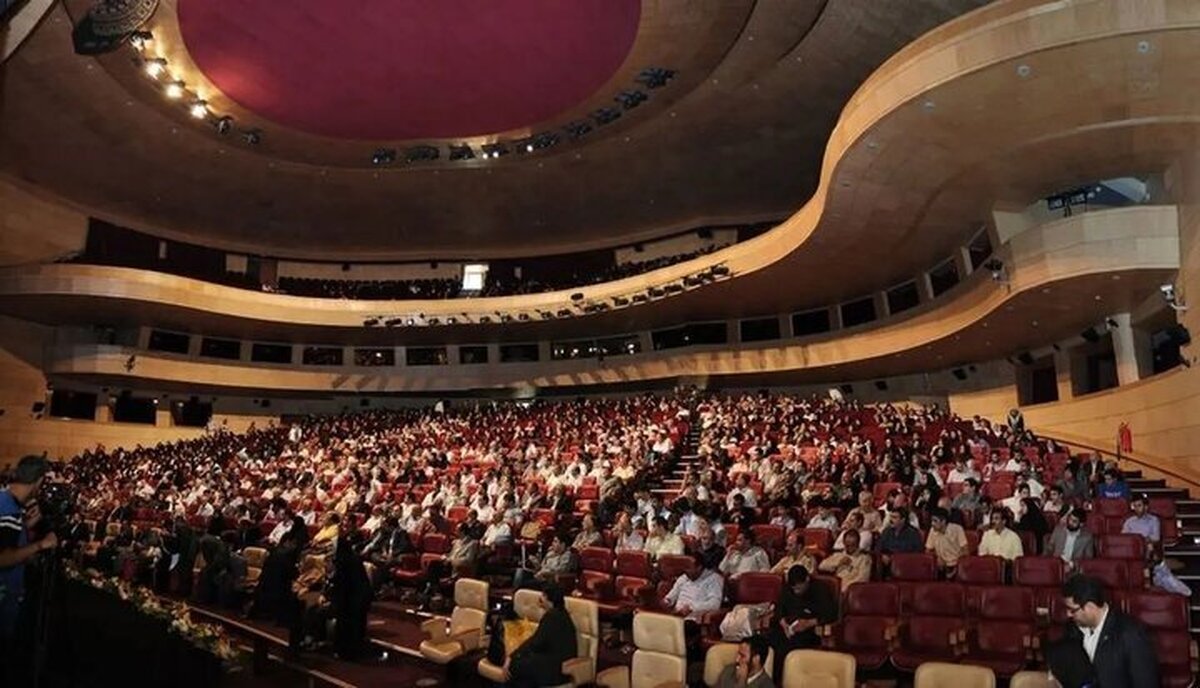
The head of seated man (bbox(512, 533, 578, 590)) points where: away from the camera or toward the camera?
toward the camera

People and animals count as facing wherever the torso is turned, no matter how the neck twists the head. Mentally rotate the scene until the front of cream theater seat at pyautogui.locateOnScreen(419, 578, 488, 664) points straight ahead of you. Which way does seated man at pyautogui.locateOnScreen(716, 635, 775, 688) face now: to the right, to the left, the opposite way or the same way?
the same way

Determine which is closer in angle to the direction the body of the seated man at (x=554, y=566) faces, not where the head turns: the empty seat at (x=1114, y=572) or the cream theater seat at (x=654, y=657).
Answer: the cream theater seat

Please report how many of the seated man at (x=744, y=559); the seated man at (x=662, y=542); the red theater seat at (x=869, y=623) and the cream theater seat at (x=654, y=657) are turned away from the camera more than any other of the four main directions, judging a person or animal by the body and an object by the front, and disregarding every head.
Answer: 0

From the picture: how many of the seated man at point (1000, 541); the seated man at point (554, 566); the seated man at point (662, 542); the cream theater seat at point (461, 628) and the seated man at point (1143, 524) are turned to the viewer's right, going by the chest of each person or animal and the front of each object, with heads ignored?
0

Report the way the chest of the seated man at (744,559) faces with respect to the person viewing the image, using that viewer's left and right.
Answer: facing the viewer and to the left of the viewer

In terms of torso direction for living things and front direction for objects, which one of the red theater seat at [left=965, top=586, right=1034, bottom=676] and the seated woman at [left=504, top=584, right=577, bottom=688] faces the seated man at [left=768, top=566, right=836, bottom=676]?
the red theater seat

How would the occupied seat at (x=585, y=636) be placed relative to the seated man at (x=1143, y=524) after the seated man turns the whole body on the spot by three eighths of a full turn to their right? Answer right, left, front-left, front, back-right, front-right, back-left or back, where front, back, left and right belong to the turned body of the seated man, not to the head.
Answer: back-left

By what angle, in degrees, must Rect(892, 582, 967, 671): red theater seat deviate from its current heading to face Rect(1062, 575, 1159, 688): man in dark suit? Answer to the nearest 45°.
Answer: approximately 45° to its left

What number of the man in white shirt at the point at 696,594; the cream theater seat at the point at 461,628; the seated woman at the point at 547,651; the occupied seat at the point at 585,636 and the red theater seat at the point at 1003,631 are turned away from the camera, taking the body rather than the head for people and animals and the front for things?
0

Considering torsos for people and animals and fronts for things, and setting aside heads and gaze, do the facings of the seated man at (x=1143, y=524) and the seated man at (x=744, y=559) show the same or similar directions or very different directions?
same or similar directions

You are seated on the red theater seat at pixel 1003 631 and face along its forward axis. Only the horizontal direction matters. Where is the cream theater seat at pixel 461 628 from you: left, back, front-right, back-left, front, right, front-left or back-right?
front-right

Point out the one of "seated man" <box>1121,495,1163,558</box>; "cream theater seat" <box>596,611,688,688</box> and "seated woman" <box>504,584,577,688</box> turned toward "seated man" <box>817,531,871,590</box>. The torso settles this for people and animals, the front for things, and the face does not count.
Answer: "seated man" <box>1121,495,1163,558</box>

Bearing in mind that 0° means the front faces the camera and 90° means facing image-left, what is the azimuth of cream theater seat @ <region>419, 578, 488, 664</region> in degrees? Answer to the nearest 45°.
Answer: approximately 45°

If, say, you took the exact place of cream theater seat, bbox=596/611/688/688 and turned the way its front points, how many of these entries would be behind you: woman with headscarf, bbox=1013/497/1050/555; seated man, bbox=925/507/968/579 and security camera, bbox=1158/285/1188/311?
3

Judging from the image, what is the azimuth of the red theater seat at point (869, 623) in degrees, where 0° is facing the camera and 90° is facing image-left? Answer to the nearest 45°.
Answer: approximately 45°

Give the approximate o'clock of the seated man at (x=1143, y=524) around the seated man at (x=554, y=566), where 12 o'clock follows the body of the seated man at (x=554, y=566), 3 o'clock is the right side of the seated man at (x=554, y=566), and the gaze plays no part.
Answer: the seated man at (x=1143, y=524) is roughly at 8 o'clock from the seated man at (x=554, y=566).

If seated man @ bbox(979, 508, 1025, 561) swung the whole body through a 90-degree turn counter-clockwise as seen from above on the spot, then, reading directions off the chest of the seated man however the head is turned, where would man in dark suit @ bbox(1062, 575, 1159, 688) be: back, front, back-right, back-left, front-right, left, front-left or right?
front-right

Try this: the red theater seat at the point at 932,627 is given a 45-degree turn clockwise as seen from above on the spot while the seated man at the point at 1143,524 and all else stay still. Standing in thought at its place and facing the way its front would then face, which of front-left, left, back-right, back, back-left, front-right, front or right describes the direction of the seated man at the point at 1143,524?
back-right

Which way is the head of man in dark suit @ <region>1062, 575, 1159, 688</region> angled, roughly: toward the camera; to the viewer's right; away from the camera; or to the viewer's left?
to the viewer's left

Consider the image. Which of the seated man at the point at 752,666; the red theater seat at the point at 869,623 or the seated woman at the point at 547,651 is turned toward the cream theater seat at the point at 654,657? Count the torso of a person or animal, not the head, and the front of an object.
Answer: the red theater seat
